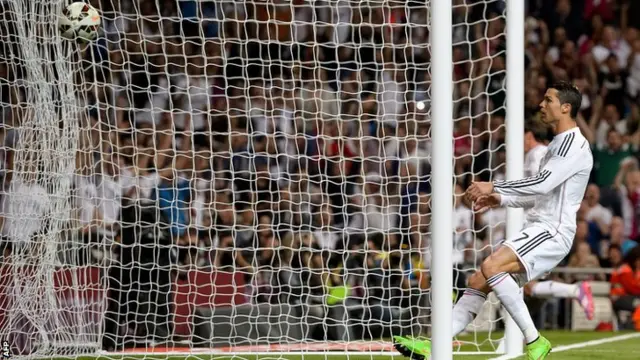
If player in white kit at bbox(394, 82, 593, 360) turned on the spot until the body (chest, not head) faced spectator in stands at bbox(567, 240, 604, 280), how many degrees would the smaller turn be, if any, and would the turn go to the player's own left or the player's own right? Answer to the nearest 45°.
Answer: approximately 90° to the player's own right

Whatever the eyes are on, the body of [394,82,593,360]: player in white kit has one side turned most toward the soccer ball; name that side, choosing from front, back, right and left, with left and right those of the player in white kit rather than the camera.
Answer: front

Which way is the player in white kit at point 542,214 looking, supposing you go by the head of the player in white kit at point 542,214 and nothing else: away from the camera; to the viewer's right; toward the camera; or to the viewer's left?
to the viewer's left

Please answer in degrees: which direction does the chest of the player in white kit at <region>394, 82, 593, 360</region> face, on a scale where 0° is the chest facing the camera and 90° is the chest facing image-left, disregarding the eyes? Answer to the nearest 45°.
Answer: approximately 90°

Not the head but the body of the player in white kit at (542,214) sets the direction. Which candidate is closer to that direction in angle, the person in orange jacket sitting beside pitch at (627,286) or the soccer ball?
the soccer ball

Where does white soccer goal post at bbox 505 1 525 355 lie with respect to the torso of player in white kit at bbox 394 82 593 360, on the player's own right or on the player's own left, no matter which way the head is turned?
on the player's own right
